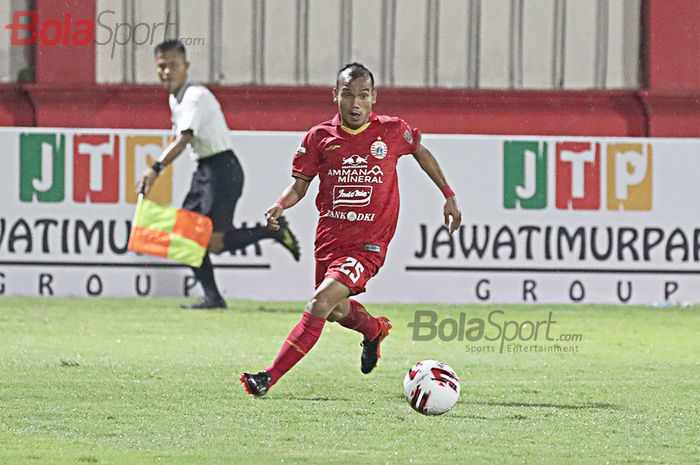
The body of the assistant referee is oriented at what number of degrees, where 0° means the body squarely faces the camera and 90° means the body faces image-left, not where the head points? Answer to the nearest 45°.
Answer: approximately 90°
